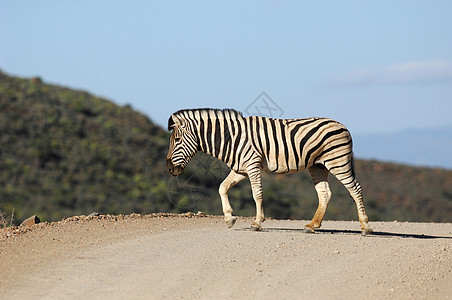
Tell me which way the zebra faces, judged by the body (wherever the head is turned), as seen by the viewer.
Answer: to the viewer's left
